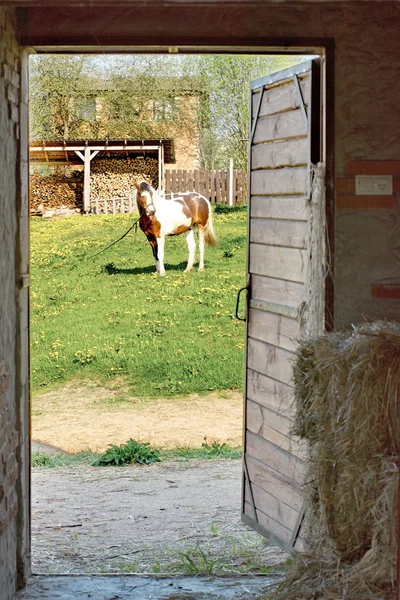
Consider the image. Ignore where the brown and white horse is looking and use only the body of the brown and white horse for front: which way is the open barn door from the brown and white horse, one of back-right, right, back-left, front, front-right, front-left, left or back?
front-left

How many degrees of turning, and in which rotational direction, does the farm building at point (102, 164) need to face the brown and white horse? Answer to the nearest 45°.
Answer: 0° — it already faces it

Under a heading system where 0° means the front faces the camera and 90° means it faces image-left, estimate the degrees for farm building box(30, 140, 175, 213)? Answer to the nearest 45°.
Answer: approximately 0°

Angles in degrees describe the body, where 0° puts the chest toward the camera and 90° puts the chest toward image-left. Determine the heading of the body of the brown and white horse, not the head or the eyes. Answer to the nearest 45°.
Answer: approximately 45°

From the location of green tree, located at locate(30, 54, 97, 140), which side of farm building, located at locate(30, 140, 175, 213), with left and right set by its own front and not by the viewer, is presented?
back

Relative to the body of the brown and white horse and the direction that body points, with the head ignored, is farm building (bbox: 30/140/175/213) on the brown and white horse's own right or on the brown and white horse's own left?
on the brown and white horse's own right

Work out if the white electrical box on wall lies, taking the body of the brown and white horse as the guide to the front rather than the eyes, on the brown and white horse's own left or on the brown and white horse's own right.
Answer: on the brown and white horse's own left

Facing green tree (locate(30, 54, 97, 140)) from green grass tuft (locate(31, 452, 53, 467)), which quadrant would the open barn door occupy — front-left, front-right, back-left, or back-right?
back-right

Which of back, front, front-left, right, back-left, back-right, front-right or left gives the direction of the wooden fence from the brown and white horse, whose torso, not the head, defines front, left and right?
back-right

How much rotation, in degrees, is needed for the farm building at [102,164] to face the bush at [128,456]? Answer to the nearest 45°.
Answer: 0° — it already faces it
